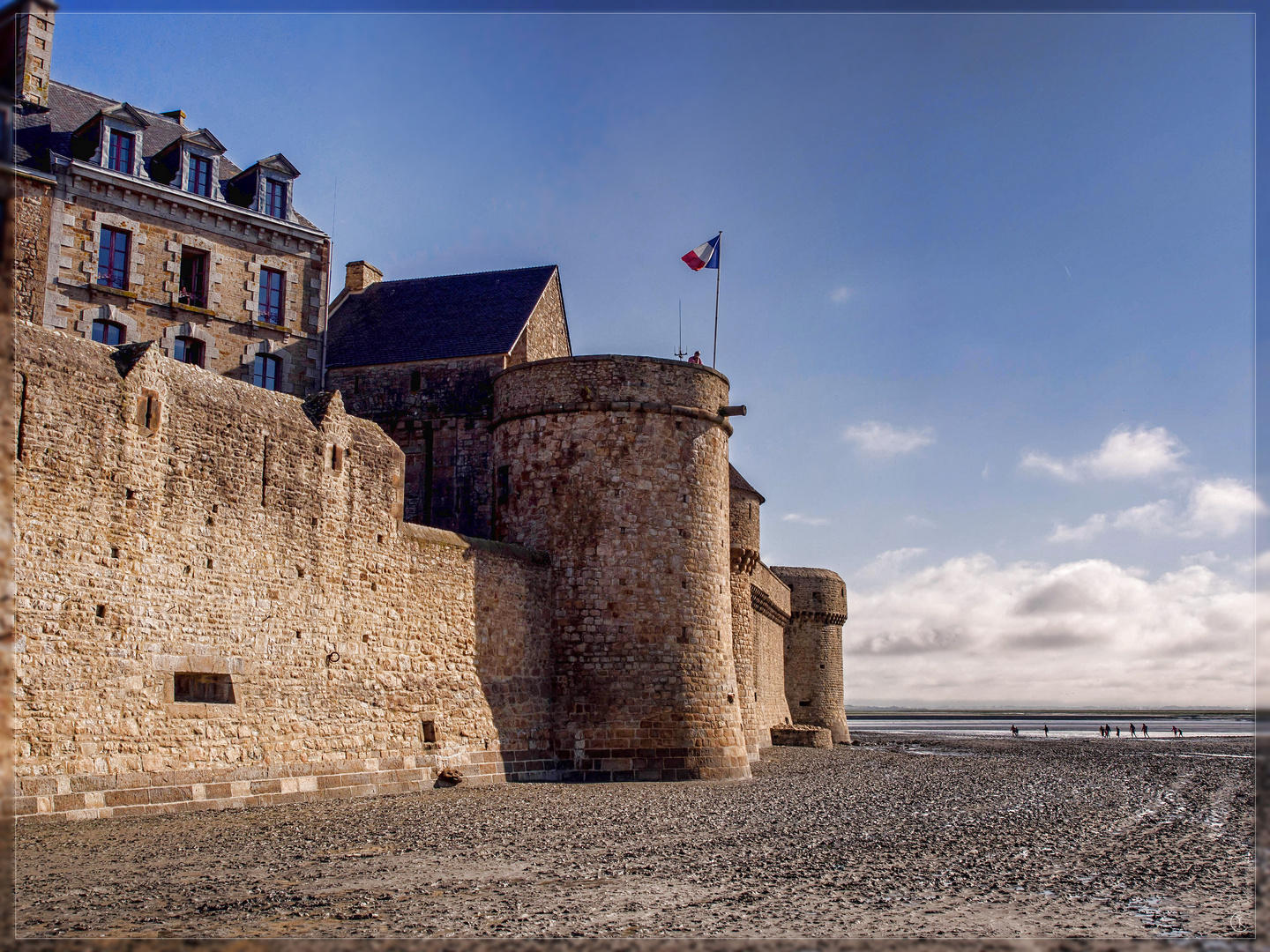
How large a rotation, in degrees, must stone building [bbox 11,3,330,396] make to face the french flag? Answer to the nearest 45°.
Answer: approximately 45° to its left

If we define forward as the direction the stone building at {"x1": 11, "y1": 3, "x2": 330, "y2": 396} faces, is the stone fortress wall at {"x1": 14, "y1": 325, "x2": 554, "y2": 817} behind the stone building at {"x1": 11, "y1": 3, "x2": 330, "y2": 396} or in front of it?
in front

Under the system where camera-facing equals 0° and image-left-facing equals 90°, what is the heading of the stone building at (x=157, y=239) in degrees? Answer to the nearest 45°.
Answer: approximately 315°

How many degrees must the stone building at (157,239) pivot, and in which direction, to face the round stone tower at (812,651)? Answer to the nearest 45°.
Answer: approximately 90° to its left
